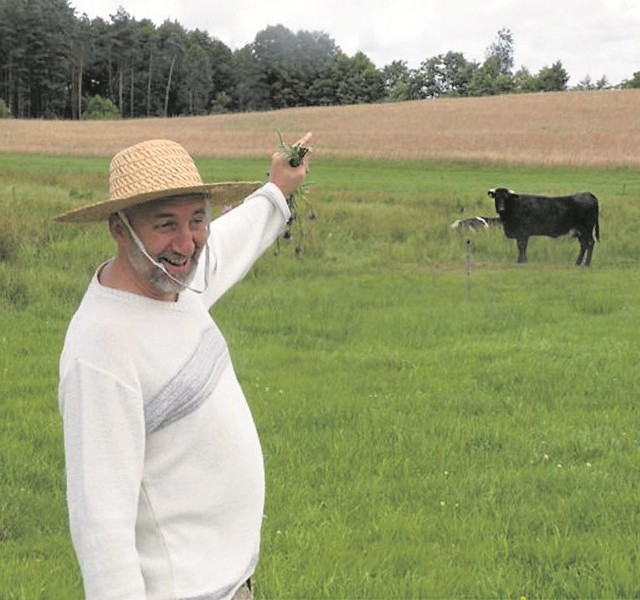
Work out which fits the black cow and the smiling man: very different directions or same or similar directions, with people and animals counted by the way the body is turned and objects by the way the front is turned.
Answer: very different directions

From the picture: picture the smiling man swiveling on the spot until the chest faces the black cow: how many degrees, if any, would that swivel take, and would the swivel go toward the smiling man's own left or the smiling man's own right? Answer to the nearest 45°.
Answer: approximately 90° to the smiling man's own left

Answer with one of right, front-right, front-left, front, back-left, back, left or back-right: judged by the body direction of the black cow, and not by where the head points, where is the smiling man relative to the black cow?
left

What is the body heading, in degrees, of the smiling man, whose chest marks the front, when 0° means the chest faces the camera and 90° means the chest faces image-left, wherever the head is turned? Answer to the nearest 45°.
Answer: approximately 315°

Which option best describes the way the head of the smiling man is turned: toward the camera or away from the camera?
toward the camera

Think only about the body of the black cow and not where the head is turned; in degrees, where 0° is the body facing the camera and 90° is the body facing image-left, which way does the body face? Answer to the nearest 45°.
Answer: approximately 90°
